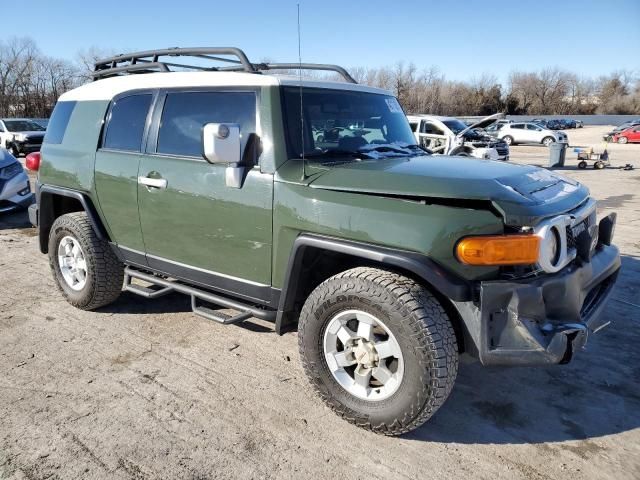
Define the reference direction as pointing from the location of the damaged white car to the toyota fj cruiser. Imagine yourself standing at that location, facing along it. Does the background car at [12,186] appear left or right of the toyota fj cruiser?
right

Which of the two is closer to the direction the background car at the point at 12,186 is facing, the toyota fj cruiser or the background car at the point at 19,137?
the toyota fj cruiser

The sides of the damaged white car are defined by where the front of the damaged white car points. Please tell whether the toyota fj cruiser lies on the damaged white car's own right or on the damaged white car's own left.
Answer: on the damaged white car's own right

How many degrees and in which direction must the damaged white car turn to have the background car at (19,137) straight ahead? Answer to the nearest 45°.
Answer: approximately 135° to its right

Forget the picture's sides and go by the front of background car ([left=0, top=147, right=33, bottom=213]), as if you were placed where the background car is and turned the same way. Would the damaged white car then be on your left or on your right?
on your left

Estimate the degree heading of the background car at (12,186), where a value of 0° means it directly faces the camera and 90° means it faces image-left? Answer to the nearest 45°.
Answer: approximately 315°

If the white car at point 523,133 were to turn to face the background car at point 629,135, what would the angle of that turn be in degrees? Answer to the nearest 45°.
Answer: approximately 45° to its left

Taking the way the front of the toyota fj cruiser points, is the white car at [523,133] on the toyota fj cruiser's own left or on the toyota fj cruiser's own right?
on the toyota fj cruiser's own left

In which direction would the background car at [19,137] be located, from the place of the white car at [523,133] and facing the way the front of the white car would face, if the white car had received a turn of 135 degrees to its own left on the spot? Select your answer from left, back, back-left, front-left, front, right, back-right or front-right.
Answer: left

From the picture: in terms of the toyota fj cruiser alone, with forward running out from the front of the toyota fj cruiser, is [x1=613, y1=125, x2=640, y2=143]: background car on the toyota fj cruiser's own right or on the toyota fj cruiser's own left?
on the toyota fj cruiser's own left

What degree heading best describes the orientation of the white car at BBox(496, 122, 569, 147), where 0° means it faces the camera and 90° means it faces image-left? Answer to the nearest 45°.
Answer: approximately 270°

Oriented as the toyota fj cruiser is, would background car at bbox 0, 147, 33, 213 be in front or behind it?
behind

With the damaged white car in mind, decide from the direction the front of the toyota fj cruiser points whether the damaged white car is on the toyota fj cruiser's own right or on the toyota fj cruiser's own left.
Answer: on the toyota fj cruiser's own left
